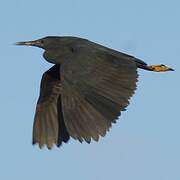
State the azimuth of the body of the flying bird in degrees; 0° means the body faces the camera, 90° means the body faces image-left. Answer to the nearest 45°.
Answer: approximately 90°
